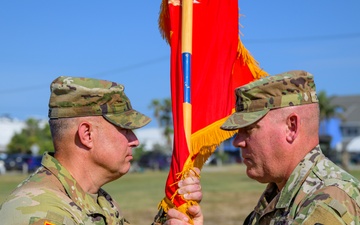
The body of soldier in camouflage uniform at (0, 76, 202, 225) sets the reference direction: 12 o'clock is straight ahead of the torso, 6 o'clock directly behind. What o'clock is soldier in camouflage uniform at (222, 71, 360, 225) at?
soldier in camouflage uniform at (222, 71, 360, 225) is roughly at 1 o'clock from soldier in camouflage uniform at (0, 76, 202, 225).

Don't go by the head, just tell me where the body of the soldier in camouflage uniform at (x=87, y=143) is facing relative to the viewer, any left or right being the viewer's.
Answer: facing to the right of the viewer

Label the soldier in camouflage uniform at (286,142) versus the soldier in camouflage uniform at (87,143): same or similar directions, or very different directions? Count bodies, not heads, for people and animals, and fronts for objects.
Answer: very different directions

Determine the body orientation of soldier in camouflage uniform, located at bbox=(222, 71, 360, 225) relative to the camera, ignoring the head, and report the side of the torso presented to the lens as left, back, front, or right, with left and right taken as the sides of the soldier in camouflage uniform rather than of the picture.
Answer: left

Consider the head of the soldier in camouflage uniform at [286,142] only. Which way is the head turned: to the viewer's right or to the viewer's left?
to the viewer's left

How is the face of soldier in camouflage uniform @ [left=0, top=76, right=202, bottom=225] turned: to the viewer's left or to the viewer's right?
to the viewer's right

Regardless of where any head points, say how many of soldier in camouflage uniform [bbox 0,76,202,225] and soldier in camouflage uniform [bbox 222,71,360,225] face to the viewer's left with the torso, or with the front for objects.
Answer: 1
